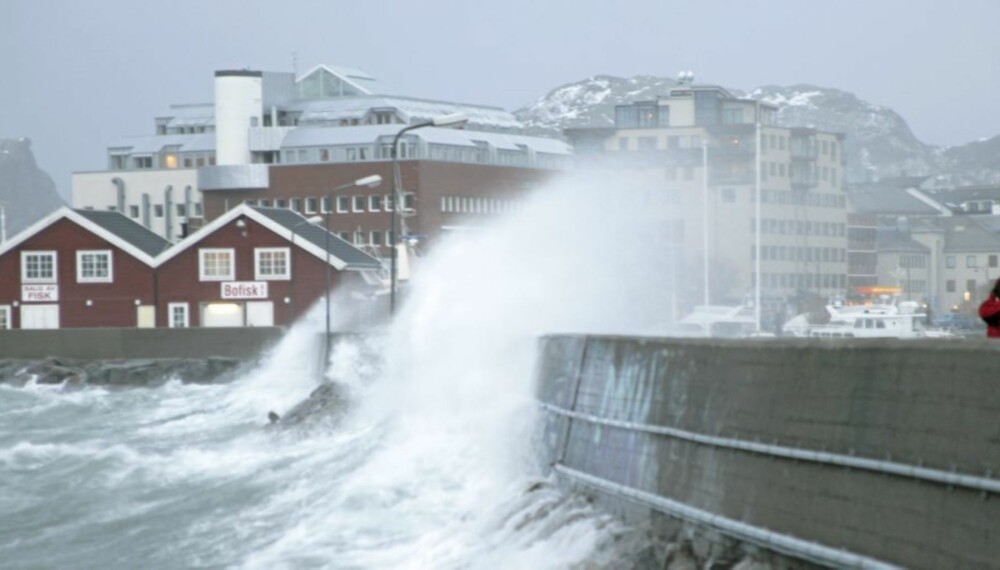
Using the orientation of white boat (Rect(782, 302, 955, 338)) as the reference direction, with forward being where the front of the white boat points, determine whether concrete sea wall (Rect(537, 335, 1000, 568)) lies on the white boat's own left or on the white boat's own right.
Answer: on the white boat's own left

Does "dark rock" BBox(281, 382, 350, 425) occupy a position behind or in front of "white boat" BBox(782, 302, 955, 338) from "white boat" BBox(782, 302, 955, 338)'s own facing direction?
in front

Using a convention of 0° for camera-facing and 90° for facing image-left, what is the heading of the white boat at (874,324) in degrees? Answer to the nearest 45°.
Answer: approximately 90°

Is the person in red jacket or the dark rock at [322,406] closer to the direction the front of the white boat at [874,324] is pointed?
the dark rock

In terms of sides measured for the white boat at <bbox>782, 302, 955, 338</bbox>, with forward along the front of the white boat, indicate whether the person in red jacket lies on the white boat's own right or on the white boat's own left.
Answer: on the white boat's own left

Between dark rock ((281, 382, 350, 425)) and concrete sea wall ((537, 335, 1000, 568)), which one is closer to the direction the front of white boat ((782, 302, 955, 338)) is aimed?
the dark rock
